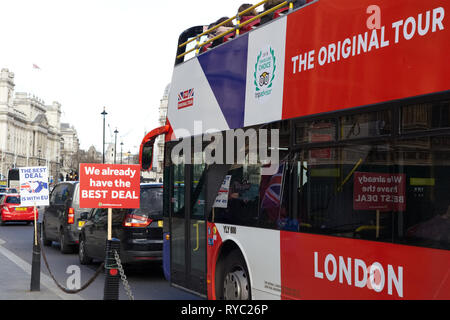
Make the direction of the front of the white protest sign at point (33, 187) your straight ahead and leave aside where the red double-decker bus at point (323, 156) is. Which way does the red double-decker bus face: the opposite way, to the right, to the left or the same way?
the opposite way

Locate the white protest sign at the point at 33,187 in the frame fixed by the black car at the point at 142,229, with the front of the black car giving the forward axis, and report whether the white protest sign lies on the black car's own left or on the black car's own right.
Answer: on the black car's own left

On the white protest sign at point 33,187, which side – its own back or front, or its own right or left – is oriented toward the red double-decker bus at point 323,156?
left

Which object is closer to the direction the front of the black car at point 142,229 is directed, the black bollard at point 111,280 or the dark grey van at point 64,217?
the dark grey van

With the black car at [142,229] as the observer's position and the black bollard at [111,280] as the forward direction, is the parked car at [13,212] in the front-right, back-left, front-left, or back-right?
back-right

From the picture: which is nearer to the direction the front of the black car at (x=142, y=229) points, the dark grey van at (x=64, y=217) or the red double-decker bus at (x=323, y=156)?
the dark grey van

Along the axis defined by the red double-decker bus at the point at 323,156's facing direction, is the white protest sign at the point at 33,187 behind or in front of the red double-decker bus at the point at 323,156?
in front

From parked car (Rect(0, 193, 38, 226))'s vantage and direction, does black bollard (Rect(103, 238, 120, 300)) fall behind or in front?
behind

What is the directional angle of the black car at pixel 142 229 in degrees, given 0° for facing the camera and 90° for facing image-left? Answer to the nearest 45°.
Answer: approximately 135°

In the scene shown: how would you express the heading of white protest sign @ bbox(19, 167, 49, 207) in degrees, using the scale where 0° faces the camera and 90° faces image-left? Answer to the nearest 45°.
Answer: approximately 0°
